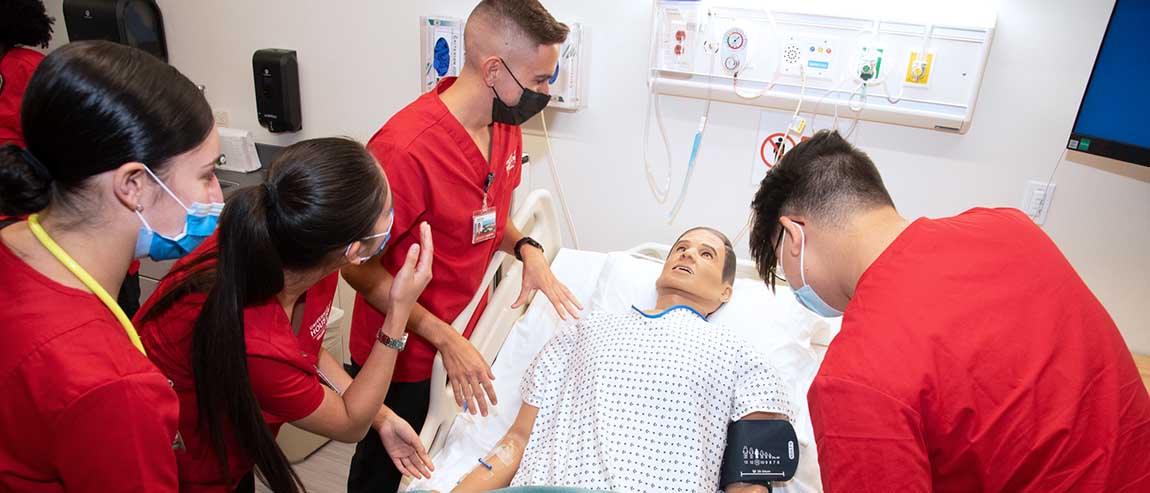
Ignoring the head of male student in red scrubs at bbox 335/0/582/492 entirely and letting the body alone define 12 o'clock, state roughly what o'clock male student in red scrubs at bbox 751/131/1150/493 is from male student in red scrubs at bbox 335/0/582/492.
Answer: male student in red scrubs at bbox 751/131/1150/493 is roughly at 12 o'clock from male student in red scrubs at bbox 335/0/582/492.

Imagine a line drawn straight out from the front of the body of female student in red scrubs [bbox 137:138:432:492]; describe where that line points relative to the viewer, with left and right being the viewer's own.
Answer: facing to the right of the viewer

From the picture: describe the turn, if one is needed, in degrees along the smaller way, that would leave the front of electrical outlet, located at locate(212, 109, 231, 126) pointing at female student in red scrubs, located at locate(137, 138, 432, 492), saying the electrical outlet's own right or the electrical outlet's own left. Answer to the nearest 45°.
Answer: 0° — it already faces them

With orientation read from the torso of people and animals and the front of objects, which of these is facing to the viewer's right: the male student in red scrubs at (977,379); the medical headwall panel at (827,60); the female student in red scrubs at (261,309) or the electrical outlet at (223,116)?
the female student in red scrubs

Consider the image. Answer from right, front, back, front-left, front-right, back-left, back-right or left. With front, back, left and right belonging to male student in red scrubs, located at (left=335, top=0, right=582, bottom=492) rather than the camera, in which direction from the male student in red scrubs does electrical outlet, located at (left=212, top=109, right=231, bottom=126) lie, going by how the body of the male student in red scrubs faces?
back

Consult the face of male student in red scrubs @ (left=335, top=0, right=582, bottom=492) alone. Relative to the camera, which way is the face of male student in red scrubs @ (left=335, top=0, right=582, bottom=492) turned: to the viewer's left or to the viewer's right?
to the viewer's right

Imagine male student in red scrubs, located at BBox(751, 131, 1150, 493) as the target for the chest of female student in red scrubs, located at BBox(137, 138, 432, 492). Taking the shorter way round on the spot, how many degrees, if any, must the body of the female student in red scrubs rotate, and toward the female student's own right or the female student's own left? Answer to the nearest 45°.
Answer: approximately 45° to the female student's own right

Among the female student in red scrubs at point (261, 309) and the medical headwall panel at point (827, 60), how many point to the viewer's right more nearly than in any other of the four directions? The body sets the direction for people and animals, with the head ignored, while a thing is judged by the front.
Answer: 1

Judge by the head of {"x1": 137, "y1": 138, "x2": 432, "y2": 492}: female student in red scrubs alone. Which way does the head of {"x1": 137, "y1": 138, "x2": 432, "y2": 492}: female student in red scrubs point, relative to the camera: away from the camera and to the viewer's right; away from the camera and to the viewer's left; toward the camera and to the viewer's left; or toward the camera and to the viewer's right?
away from the camera and to the viewer's right

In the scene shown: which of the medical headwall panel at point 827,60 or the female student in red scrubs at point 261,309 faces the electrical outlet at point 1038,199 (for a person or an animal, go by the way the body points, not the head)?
the female student in red scrubs
